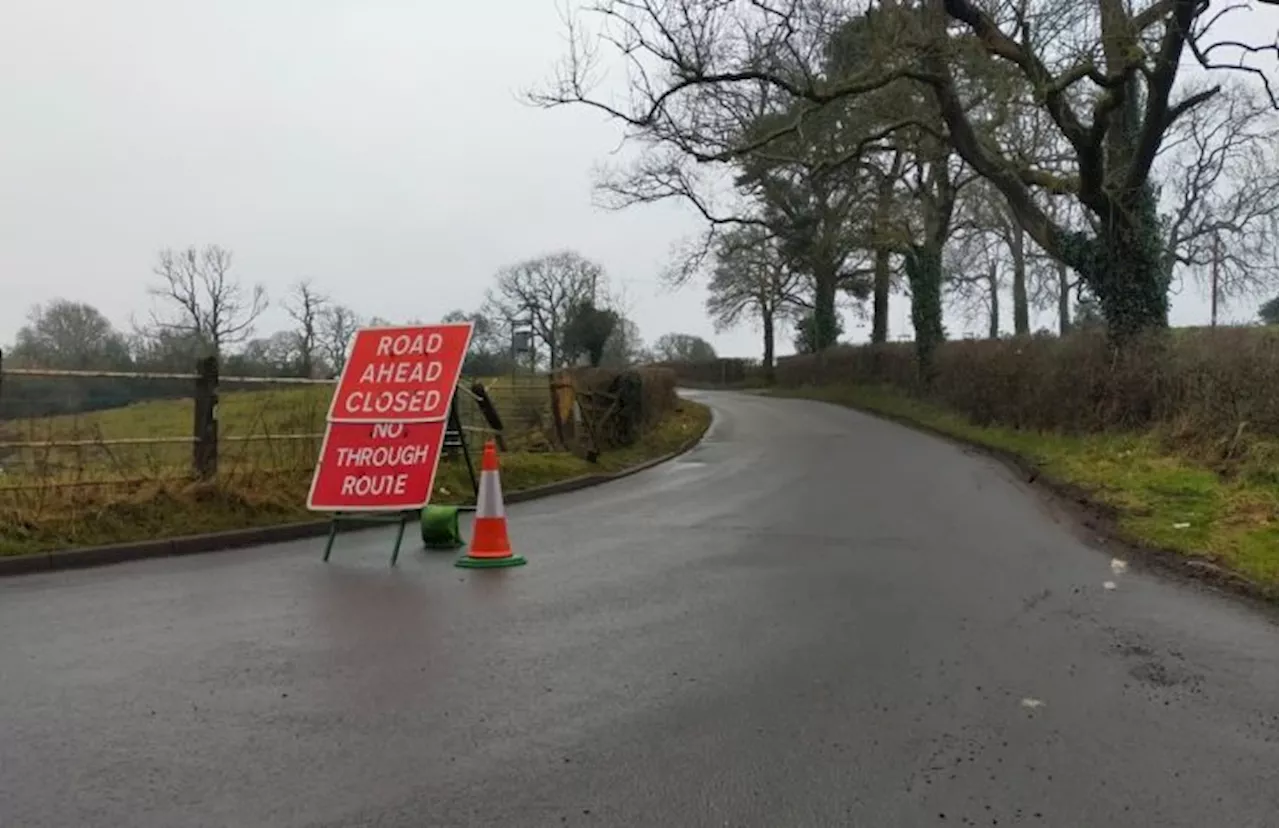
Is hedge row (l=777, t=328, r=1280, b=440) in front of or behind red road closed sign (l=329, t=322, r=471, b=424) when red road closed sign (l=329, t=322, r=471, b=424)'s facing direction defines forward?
behind

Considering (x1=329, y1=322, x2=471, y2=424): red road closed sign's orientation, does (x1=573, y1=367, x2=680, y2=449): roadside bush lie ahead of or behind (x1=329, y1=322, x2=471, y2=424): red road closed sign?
behind

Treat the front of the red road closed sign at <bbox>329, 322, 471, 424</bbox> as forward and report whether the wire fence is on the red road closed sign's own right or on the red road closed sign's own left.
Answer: on the red road closed sign's own right

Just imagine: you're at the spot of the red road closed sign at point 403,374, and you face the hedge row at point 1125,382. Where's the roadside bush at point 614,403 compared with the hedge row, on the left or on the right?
left

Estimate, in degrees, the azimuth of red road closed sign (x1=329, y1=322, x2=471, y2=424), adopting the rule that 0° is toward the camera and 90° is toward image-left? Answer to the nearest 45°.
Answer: approximately 45°

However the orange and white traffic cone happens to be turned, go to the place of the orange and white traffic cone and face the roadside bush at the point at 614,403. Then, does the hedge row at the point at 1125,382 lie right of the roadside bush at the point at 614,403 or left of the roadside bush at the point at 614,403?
right
